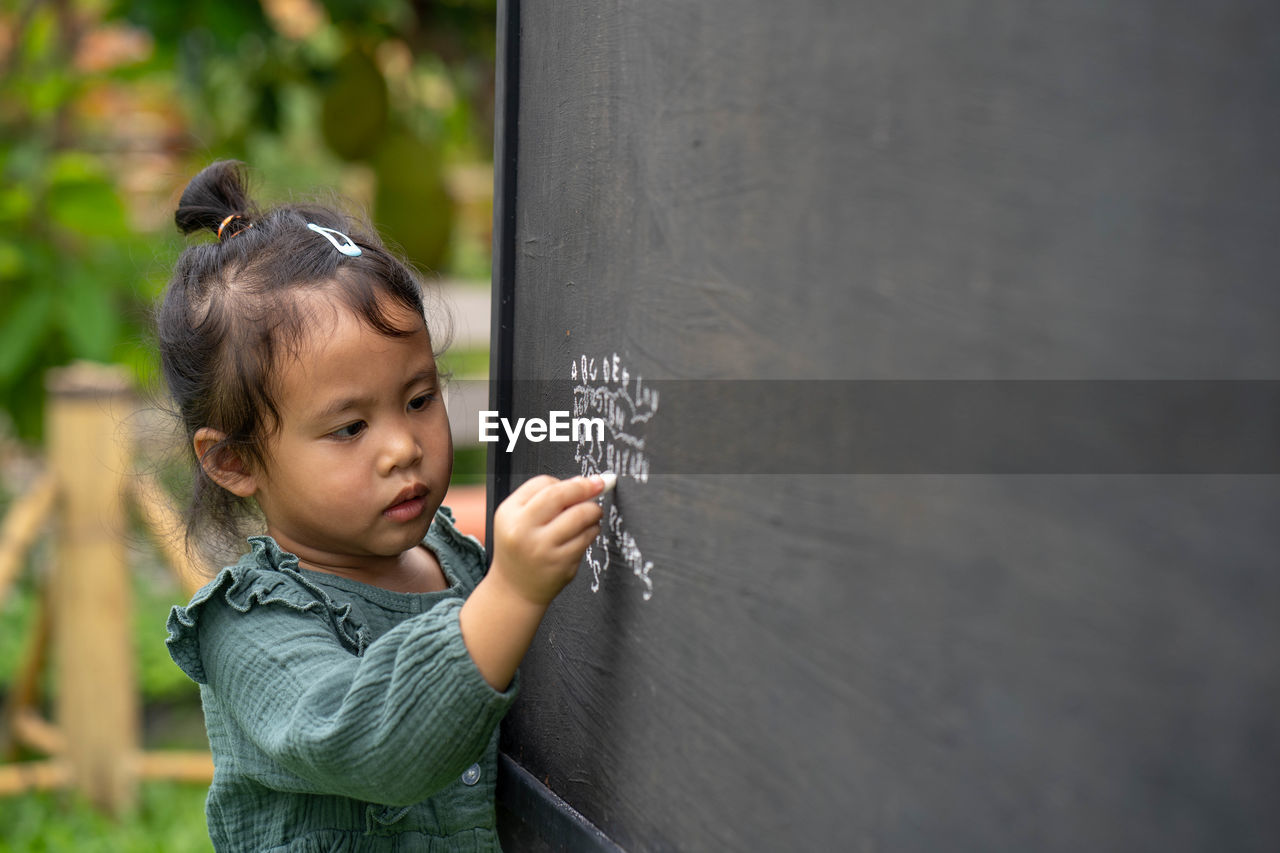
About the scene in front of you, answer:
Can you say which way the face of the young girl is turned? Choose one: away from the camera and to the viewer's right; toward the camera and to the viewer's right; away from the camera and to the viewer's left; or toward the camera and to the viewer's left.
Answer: toward the camera and to the viewer's right

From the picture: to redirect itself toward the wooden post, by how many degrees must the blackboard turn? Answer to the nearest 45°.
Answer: approximately 90° to its right

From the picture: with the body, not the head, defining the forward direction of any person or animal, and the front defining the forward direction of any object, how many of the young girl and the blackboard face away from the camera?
0

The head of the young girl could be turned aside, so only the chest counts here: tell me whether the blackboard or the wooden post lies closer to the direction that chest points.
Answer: the blackboard

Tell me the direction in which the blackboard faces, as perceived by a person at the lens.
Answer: facing the viewer and to the left of the viewer

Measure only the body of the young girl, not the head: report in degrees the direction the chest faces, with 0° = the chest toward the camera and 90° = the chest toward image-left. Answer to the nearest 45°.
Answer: approximately 315°

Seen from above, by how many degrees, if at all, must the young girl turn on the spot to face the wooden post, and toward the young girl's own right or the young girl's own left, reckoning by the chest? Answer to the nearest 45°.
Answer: approximately 135° to the young girl's own left
